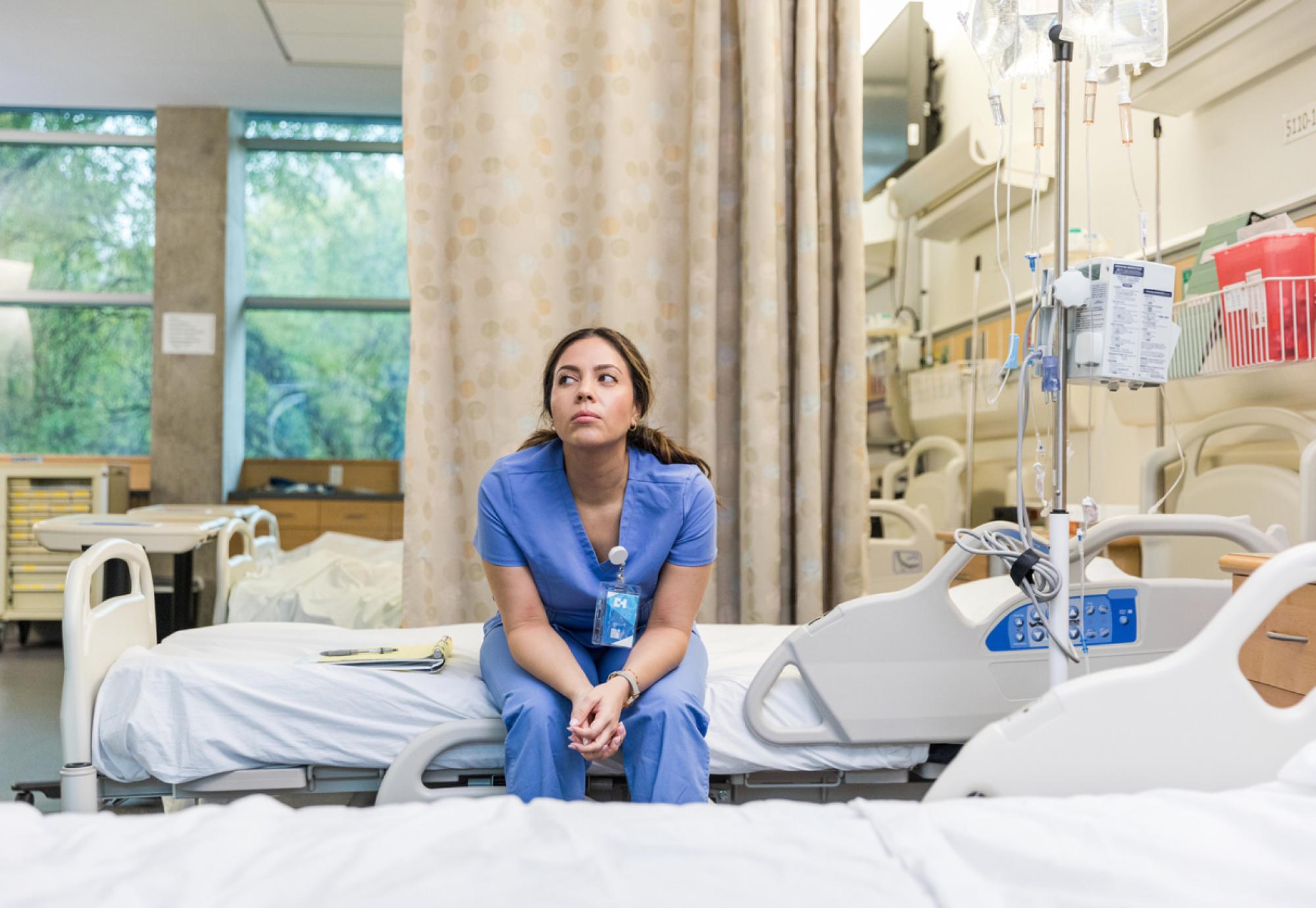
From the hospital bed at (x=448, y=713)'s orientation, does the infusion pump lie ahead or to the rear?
to the rear

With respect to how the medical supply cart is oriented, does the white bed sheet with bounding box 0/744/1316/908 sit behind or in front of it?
in front

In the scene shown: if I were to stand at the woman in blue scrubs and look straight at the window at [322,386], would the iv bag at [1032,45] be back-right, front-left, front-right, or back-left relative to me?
back-right

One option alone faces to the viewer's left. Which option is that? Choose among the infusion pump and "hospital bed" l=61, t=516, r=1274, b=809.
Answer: the hospital bed

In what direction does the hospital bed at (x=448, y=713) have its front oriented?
to the viewer's left

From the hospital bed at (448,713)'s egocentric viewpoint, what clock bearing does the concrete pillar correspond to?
The concrete pillar is roughly at 2 o'clock from the hospital bed.

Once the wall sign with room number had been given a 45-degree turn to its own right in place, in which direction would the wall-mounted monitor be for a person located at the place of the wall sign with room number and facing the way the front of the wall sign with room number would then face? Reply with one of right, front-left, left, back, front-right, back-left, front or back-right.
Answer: front-right

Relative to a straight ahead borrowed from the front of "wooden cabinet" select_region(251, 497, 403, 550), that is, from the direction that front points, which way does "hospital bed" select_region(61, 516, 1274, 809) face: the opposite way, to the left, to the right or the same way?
to the right

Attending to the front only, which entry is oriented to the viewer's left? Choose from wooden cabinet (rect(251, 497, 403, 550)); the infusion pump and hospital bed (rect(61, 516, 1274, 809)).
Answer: the hospital bed
